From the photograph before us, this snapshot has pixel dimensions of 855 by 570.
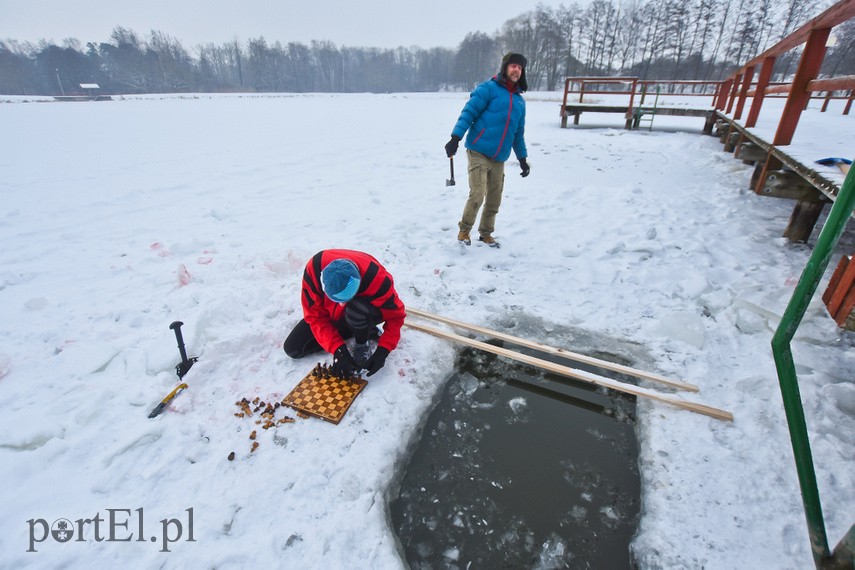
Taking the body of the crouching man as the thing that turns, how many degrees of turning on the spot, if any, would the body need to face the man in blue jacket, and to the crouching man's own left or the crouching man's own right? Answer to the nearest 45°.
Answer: approximately 135° to the crouching man's own left

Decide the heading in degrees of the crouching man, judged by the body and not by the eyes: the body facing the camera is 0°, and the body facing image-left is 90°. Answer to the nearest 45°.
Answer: approximately 0°

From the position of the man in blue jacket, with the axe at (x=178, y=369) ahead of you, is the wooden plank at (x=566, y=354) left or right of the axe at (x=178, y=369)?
left

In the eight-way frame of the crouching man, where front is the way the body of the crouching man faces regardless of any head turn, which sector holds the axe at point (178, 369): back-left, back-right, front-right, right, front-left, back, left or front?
right

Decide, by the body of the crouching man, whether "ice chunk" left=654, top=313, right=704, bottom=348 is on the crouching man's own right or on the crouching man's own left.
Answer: on the crouching man's own left

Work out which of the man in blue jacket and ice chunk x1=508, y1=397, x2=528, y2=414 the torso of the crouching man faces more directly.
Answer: the ice chunk

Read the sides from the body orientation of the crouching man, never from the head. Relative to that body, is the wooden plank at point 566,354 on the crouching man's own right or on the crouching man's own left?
on the crouching man's own left

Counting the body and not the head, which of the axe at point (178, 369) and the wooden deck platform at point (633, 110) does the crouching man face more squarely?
the axe

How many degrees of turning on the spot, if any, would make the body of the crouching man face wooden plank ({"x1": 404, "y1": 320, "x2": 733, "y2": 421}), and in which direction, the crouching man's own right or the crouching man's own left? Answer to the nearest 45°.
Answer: approximately 90° to the crouching man's own left

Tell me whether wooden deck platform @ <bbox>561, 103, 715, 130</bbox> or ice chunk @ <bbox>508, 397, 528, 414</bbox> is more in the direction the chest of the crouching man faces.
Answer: the ice chunk

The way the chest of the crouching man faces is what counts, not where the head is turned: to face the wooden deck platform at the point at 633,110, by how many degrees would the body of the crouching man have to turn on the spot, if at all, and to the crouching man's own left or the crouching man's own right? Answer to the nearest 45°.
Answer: approximately 135° to the crouching man's own left
